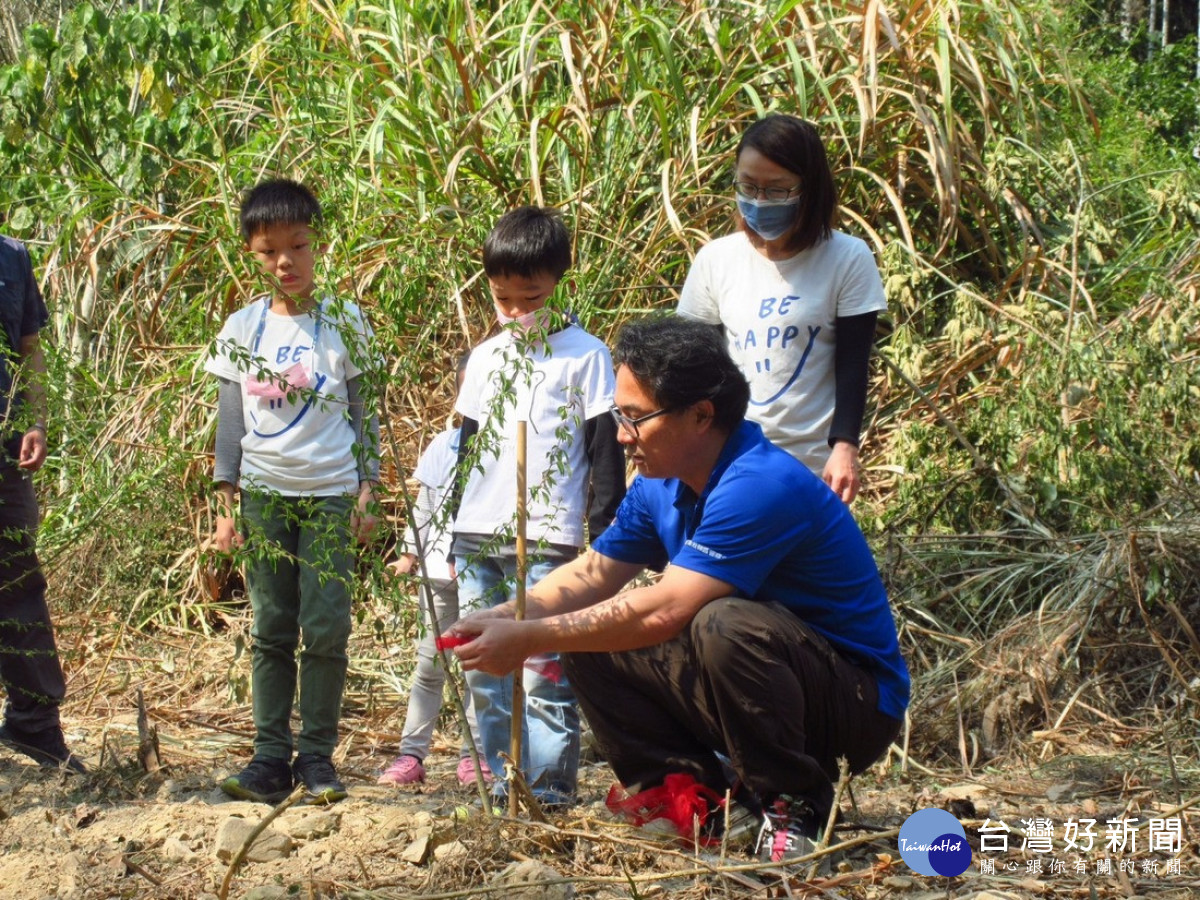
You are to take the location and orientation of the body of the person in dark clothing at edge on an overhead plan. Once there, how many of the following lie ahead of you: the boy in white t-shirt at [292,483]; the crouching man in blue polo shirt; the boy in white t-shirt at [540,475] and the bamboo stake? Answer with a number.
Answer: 4

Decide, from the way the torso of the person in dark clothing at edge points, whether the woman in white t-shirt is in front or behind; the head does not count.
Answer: in front

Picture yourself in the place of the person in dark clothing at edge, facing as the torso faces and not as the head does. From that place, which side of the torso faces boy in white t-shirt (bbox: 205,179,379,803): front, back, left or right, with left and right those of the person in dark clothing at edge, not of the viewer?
front

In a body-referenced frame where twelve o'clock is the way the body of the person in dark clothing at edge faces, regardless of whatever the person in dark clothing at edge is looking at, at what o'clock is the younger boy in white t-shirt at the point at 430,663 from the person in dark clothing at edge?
The younger boy in white t-shirt is roughly at 11 o'clock from the person in dark clothing at edge.

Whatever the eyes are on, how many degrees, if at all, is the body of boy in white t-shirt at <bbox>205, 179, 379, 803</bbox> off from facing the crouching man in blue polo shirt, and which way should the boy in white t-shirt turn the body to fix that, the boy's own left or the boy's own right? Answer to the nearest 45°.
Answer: approximately 45° to the boy's own left

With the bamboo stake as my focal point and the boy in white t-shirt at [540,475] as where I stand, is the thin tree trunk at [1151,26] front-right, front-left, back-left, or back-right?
back-left

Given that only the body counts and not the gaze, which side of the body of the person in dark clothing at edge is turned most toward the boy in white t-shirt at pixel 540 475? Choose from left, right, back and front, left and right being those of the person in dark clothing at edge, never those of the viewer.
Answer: front

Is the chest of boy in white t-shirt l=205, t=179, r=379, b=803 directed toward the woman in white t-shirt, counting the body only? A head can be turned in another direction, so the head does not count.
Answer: no

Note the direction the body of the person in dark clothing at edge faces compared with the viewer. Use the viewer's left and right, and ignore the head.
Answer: facing the viewer and to the right of the viewer

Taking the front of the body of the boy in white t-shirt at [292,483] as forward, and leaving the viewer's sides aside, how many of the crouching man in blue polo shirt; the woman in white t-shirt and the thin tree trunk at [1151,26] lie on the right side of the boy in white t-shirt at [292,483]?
0

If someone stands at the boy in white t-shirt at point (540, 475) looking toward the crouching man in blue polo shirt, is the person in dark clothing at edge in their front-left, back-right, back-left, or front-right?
back-right

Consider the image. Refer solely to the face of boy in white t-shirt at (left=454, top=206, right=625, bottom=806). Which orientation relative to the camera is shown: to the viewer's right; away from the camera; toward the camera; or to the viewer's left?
toward the camera

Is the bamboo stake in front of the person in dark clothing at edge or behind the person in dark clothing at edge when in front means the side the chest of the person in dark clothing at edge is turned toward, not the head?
in front

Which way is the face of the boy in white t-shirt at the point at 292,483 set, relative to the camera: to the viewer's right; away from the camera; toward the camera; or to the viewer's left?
toward the camera

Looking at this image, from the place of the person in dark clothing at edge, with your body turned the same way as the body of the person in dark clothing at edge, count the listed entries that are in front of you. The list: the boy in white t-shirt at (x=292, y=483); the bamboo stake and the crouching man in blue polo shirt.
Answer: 3

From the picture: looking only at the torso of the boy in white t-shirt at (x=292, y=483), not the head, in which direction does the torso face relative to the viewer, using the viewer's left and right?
facing the viewer
